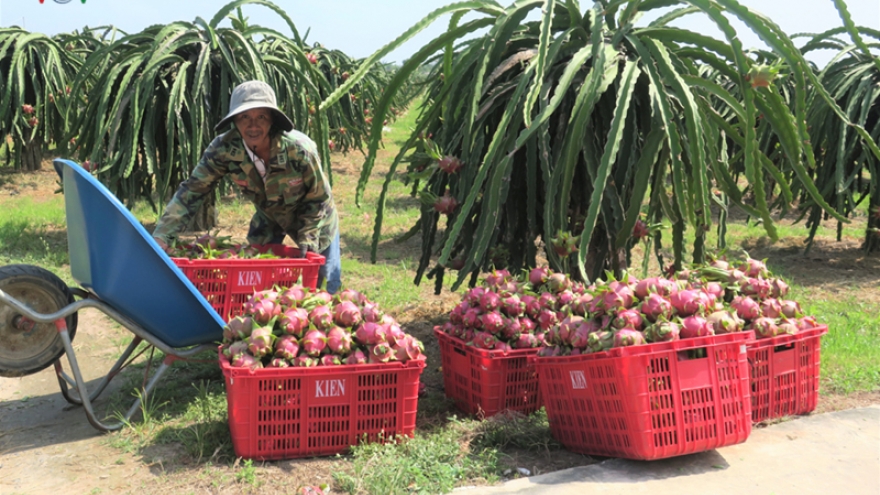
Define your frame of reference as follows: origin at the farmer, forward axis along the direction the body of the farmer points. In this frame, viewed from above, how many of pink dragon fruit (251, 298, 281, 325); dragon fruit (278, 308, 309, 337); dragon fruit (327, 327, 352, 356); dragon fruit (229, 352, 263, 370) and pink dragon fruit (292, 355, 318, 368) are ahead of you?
5

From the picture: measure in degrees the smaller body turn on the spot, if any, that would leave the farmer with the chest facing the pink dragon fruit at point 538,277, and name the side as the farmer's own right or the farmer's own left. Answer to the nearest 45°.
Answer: approximately 90° to the farmer's own left

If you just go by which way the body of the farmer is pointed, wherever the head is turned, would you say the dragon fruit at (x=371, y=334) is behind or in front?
in front

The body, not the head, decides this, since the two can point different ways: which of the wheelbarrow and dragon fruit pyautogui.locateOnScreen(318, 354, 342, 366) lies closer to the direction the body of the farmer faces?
the dragon fruit

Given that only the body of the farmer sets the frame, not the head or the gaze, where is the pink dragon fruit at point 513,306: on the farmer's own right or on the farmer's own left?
on the farmer's own left

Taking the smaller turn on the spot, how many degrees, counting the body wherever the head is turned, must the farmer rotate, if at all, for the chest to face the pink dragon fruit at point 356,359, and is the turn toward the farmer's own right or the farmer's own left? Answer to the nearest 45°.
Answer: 0° — they already face it

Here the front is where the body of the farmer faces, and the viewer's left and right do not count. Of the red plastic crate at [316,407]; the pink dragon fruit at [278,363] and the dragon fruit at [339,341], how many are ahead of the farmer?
3

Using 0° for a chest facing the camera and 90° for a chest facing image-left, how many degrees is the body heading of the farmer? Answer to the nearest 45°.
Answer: approximately 0°

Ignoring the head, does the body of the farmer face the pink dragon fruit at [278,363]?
yes
